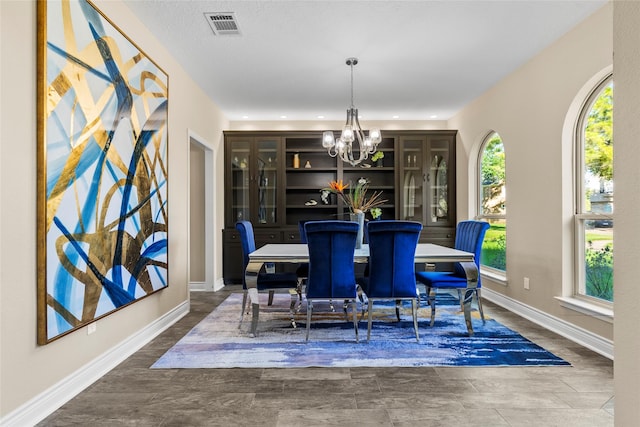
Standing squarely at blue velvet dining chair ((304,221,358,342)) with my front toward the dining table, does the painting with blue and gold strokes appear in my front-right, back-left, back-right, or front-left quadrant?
back-left

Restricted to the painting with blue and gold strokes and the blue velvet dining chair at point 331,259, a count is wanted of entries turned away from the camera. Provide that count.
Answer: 1

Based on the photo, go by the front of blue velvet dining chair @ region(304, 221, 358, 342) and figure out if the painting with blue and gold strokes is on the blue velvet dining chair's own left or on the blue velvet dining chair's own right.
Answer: on the blue velvet dining chair's own left

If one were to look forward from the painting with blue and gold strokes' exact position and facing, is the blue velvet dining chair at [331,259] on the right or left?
on its left

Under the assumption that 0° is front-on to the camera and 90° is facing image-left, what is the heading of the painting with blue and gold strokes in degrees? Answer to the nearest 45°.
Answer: approximately 315°

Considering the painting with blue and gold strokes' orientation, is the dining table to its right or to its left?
on its left

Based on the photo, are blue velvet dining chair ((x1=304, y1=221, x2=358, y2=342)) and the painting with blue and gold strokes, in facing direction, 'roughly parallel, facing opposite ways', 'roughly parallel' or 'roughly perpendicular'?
roughly perpendicular

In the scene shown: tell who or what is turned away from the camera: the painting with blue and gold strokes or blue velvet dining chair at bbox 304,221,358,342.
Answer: the blue velvet dining chair

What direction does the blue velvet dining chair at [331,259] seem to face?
away from the camera

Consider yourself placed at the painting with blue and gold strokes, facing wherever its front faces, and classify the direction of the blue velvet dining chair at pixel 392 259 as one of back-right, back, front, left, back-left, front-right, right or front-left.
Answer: front-left

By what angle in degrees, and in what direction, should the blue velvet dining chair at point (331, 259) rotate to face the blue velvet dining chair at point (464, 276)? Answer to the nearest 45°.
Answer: approximately 45° to its right
